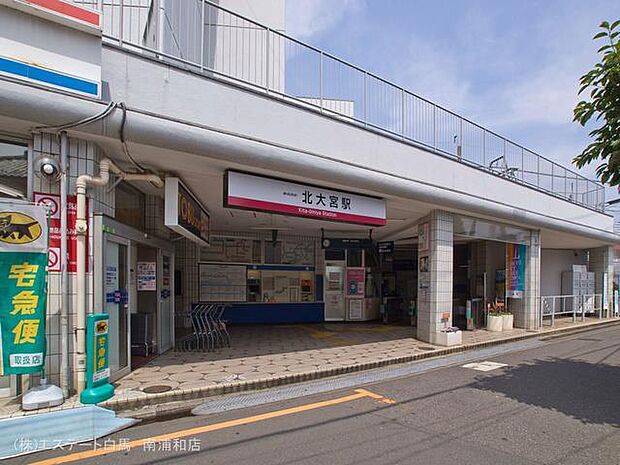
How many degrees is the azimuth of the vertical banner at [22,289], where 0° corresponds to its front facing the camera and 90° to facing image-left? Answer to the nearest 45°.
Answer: approximately 0°

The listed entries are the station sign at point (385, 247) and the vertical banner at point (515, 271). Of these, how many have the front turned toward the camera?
2

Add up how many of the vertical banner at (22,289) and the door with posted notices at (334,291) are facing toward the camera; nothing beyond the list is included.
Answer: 2

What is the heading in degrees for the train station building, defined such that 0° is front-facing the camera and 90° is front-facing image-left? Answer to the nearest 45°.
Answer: approximately 315°

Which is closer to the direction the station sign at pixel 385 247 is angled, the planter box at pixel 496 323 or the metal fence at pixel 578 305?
the planter box

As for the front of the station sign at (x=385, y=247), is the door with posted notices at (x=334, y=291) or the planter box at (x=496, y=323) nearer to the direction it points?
the planter box

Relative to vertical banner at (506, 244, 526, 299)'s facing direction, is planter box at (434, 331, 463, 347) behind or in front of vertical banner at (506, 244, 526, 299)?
in front
